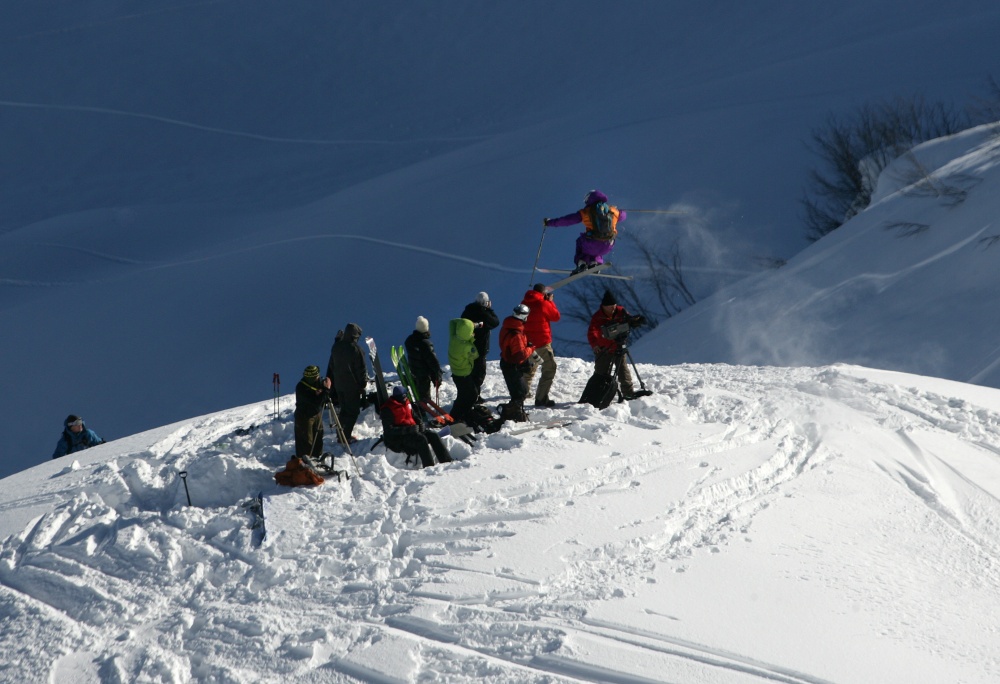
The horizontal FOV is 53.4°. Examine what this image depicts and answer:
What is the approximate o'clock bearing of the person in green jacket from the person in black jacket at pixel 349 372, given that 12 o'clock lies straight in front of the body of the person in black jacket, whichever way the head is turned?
The person in green jacket is roughly at 1 o'clock from the person in black jacket.

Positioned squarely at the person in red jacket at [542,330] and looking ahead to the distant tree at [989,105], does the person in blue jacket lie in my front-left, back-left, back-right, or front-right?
back-left

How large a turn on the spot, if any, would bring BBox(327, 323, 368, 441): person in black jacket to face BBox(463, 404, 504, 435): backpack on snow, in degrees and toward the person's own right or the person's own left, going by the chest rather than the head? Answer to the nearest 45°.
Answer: approximately 45° to the person's own right

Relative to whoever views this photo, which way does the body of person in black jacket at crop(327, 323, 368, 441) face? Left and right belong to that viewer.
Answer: facing away from the viewer and to the right of the viewer

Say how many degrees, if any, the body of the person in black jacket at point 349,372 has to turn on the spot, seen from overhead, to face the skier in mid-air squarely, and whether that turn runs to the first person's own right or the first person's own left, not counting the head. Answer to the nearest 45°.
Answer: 0° — they already face them

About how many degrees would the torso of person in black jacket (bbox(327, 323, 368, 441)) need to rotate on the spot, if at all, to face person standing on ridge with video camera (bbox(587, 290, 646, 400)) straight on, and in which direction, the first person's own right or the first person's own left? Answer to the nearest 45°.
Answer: approximately 45° to the first person's own right

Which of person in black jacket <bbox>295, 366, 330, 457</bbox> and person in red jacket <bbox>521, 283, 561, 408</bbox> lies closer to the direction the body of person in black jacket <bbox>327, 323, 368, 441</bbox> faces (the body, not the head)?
the person in red jacket

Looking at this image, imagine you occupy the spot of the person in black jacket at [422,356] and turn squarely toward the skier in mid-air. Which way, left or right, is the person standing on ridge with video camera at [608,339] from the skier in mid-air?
right

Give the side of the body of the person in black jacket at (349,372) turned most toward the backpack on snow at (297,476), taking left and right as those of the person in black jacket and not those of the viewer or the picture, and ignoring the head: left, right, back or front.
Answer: back

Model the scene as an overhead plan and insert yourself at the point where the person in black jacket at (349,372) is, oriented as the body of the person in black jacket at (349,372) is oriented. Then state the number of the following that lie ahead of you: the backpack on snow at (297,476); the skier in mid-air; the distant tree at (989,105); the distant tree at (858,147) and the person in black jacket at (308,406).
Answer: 3
